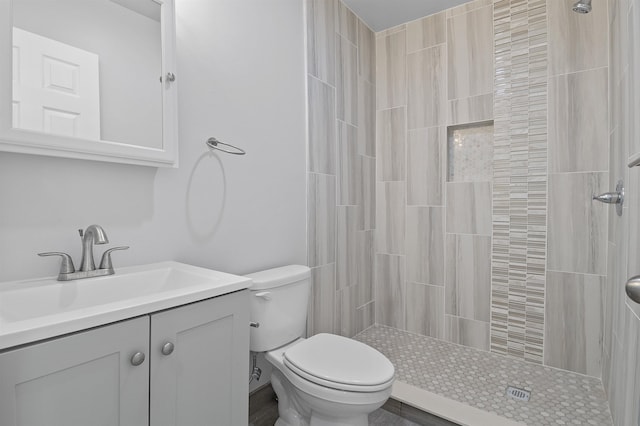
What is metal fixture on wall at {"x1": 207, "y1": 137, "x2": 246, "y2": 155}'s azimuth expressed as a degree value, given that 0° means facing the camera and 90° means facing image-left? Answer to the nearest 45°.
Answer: approximately 315°

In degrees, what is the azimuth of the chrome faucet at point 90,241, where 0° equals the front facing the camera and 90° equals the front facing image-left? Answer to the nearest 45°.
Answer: approximately 315°

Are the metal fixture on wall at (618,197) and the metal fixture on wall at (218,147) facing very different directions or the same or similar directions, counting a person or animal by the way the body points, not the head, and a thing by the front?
very different directions

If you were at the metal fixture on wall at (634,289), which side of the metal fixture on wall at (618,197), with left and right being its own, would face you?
left

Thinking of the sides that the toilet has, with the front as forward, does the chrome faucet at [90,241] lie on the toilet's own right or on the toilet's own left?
on the toilet's own right

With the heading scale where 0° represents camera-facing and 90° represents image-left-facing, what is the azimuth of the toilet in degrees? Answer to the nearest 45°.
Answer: approximately 315°

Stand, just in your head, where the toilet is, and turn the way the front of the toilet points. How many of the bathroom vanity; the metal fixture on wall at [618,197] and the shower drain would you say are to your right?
1

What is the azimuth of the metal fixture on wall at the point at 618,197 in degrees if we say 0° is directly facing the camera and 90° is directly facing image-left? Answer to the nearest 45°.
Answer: approximately 90°
